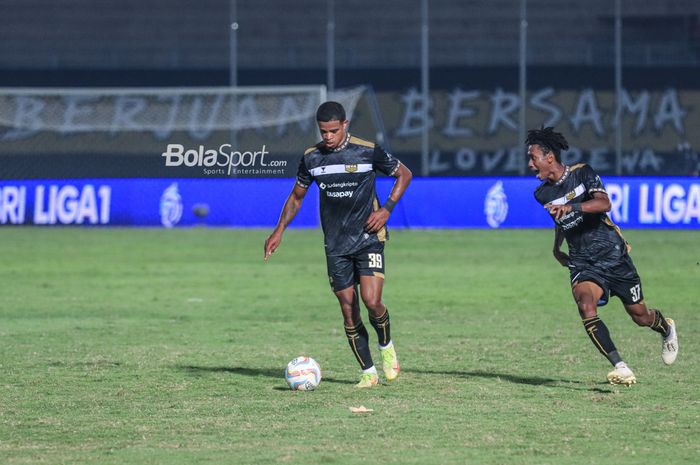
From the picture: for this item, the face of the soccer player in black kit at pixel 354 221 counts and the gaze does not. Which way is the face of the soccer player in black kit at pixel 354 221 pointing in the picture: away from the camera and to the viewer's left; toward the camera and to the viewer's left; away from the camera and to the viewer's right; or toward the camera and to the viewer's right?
toward the camera and to the viewer's left

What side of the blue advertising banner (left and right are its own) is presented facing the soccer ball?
front

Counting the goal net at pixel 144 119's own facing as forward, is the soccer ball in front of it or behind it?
in front

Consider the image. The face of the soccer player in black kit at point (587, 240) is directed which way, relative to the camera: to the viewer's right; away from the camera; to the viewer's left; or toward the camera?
to the viewer's left

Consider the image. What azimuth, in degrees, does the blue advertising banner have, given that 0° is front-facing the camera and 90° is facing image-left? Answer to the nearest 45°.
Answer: approximately 0°

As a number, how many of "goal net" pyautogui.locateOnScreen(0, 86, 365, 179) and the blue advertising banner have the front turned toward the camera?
2

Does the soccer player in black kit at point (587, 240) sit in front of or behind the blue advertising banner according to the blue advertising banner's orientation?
in front

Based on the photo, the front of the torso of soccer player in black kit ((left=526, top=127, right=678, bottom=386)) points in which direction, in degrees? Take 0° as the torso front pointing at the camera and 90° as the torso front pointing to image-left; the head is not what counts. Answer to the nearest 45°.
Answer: approximately 45°

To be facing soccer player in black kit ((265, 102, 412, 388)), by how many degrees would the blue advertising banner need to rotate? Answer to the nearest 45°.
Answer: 0° — it already faces them

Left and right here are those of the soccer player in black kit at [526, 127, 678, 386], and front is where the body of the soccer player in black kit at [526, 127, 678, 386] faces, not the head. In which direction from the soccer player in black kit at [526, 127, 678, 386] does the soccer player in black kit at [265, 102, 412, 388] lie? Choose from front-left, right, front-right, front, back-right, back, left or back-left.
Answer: front-right

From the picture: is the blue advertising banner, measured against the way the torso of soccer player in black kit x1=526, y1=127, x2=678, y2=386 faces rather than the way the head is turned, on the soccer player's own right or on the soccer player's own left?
on the soccer player's own right
